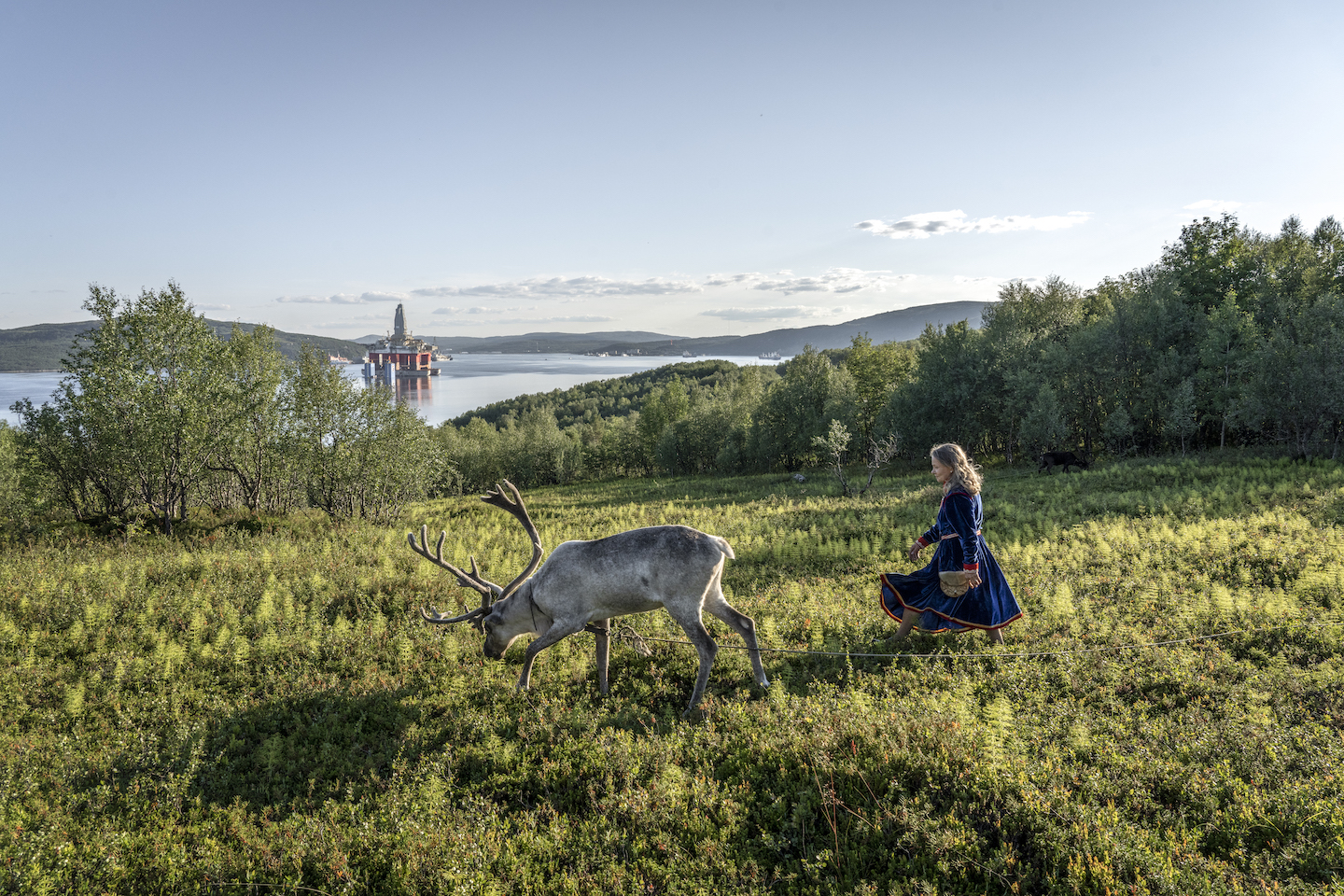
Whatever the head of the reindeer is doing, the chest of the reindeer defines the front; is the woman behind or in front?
behind

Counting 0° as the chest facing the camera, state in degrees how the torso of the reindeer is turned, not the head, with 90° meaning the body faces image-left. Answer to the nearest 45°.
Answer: approximately 90°

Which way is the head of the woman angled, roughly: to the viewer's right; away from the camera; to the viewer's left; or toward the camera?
to the viewer's left

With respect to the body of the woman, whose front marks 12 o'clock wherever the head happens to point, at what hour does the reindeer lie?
The reindeer is roughly at 11 o'clock from the woman.

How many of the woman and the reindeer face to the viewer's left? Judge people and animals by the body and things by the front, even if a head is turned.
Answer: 2

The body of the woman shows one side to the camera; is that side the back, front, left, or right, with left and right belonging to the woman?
left
